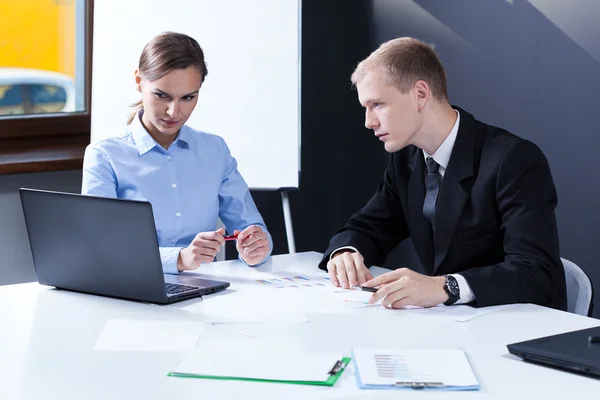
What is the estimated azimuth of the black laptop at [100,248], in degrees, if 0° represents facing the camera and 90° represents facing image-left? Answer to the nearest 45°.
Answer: approximately 225°

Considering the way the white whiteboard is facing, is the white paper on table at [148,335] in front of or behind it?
in front

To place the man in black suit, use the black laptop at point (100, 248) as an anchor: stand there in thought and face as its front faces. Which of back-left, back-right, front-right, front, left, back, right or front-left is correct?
front-right

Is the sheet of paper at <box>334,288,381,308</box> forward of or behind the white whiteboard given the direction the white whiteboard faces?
forward

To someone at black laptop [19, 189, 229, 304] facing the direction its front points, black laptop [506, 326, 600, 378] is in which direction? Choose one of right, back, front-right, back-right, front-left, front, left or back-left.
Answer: right

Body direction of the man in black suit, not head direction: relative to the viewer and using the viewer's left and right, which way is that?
facing the viewer and to the left of the viewer

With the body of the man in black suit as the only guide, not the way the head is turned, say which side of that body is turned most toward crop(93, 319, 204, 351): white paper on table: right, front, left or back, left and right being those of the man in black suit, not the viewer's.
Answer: front

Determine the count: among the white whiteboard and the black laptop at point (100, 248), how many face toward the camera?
1

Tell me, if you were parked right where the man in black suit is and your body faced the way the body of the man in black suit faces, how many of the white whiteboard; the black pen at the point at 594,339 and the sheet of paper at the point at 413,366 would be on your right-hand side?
1

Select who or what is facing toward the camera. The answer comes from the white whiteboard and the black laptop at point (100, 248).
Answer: the white whiteboard

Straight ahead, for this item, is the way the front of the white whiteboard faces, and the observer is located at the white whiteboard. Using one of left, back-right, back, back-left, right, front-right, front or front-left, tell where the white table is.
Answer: front

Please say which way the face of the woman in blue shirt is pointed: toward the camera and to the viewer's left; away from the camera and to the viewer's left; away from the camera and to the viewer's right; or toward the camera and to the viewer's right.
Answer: toward the camera and to the viewer's right

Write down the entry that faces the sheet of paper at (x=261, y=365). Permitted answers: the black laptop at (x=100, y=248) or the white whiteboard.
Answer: the white whiteboard

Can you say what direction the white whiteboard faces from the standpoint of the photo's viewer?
facing the viewer

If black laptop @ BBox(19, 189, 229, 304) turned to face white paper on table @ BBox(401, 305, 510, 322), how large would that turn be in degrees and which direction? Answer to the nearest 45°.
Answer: approximately 45° to its right
